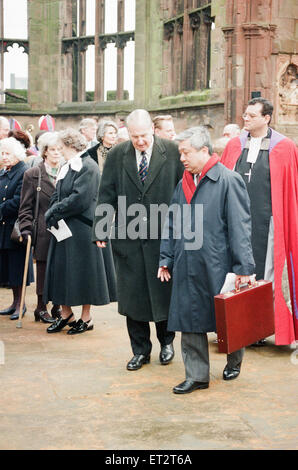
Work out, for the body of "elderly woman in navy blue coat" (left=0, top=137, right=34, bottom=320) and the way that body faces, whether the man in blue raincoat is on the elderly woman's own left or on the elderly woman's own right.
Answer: on the elderly woman's own left

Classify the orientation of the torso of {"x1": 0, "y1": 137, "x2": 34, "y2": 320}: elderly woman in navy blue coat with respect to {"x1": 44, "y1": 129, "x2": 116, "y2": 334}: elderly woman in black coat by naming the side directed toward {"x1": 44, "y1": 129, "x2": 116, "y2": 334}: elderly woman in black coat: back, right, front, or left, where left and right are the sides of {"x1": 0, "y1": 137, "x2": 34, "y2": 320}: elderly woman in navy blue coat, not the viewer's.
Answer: left

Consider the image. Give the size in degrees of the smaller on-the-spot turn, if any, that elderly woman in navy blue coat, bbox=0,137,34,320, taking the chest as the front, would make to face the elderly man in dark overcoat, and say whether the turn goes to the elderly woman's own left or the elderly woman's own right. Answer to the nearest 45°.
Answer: approximately 45° to the elderly woman's own left

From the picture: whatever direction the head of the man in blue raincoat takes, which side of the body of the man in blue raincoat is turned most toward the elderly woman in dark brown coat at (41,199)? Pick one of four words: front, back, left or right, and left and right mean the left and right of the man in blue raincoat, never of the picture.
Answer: right

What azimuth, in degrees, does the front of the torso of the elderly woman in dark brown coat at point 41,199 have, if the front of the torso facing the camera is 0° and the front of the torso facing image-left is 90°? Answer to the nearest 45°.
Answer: approximately 315°

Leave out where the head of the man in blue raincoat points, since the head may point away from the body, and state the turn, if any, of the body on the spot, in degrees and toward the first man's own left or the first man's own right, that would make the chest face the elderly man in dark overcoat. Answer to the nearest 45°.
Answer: approximately 90° to the first man's own right
